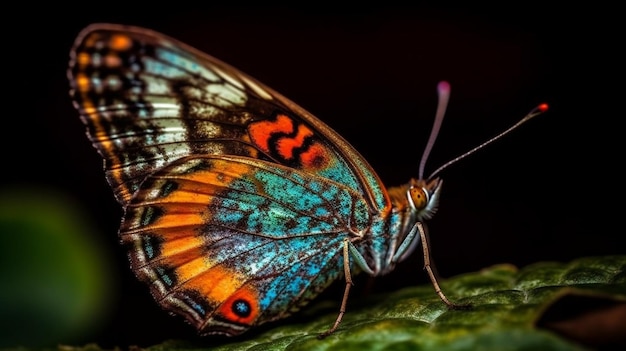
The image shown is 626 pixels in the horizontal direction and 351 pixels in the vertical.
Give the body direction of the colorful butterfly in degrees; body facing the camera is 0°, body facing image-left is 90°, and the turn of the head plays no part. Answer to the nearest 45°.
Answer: approximately 270°
